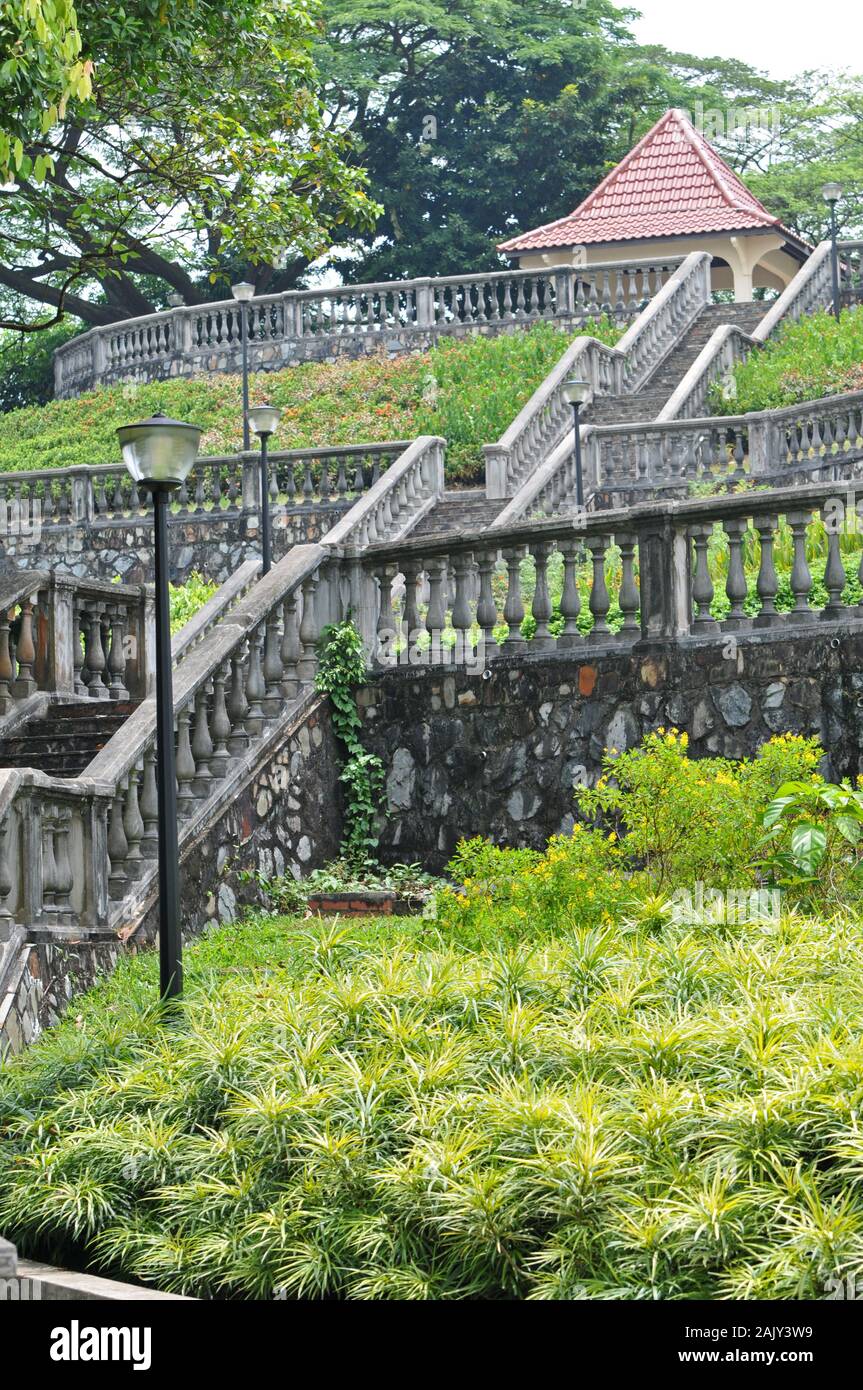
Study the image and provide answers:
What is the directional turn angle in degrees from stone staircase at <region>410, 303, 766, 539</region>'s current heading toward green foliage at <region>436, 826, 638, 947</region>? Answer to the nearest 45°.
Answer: approximately 45° to its left

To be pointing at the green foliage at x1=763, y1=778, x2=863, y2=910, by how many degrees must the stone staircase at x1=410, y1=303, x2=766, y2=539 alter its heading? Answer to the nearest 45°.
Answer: approximately 45° to its left

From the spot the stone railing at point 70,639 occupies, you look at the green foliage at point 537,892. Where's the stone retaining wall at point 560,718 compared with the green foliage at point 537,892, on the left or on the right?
left

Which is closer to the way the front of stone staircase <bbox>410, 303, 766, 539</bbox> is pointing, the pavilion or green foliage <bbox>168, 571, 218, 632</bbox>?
the green foliage

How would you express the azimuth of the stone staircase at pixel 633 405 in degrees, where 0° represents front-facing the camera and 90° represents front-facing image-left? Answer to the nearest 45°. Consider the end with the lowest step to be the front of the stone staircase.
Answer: approximately 45°

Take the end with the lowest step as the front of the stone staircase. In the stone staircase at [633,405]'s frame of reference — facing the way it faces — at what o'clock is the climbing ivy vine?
The climbing ivy vine is roughly at 11 o'clock from the stone staircase.

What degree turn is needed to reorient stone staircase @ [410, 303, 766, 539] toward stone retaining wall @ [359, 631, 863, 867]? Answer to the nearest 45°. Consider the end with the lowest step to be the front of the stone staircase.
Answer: approximately 45° to its left

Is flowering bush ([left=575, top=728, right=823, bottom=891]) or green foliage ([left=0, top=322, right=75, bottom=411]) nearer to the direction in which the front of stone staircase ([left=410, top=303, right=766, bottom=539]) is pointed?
the flowering bush

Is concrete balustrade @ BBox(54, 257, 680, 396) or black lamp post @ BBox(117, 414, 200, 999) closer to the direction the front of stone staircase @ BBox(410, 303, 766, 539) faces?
the black lamp post

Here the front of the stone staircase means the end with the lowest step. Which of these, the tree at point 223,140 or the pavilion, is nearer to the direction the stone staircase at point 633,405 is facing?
the tree

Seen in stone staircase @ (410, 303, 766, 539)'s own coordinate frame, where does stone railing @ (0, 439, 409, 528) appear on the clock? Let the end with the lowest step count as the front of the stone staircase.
The stone railing is roughly at 1 o'clock from the stone staircase.

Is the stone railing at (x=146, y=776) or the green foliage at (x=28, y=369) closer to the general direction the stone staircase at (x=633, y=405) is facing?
the stone railing
